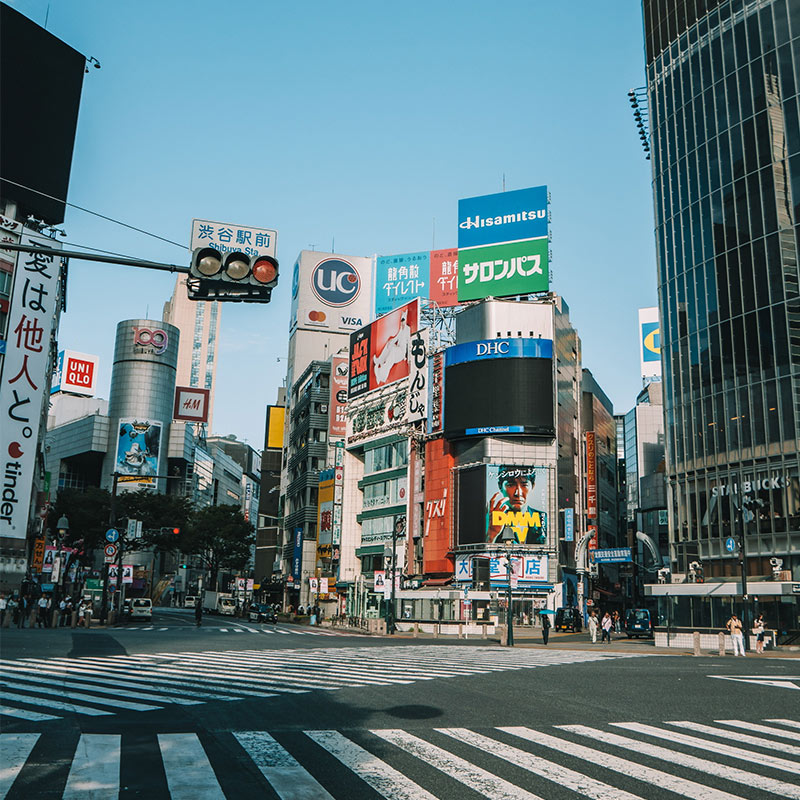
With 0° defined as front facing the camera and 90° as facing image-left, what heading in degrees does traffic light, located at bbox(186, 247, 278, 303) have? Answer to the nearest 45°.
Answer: approximately 0°
